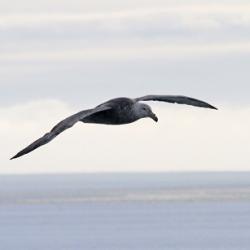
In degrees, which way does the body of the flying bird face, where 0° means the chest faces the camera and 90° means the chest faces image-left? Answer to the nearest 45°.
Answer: approximately 315°
